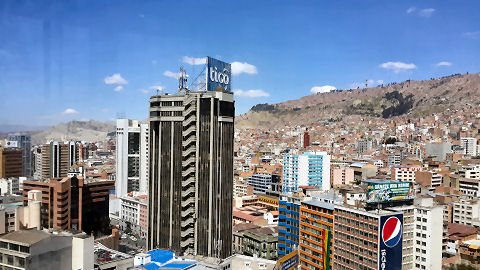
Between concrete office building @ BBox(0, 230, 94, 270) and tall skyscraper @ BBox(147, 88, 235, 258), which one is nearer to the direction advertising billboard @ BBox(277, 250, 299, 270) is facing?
the concrete office building

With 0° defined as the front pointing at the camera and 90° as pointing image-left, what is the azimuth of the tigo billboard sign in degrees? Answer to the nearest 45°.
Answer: approximately 315°

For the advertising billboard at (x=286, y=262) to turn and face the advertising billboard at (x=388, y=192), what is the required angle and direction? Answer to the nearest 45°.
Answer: approximately 180°

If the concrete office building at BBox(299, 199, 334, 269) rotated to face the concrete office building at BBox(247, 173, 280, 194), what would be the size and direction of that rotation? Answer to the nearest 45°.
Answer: approximately 135° to its right

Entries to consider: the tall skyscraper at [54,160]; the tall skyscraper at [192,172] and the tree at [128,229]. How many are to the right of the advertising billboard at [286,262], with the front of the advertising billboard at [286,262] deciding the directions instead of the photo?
3

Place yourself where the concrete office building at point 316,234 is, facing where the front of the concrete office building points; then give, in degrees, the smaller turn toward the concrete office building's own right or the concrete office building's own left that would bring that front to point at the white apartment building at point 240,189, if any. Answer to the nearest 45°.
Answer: approximately 135° to the concrete office building's own right

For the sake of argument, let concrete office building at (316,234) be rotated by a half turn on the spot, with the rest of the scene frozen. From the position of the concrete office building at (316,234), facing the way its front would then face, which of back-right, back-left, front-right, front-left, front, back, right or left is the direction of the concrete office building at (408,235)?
front-right
